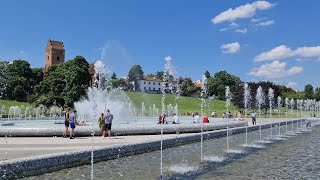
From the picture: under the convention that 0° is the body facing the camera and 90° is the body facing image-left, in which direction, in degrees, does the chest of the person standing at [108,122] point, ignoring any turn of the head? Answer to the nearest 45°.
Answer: approximately 180°

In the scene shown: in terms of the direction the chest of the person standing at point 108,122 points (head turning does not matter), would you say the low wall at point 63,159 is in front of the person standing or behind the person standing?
behind
